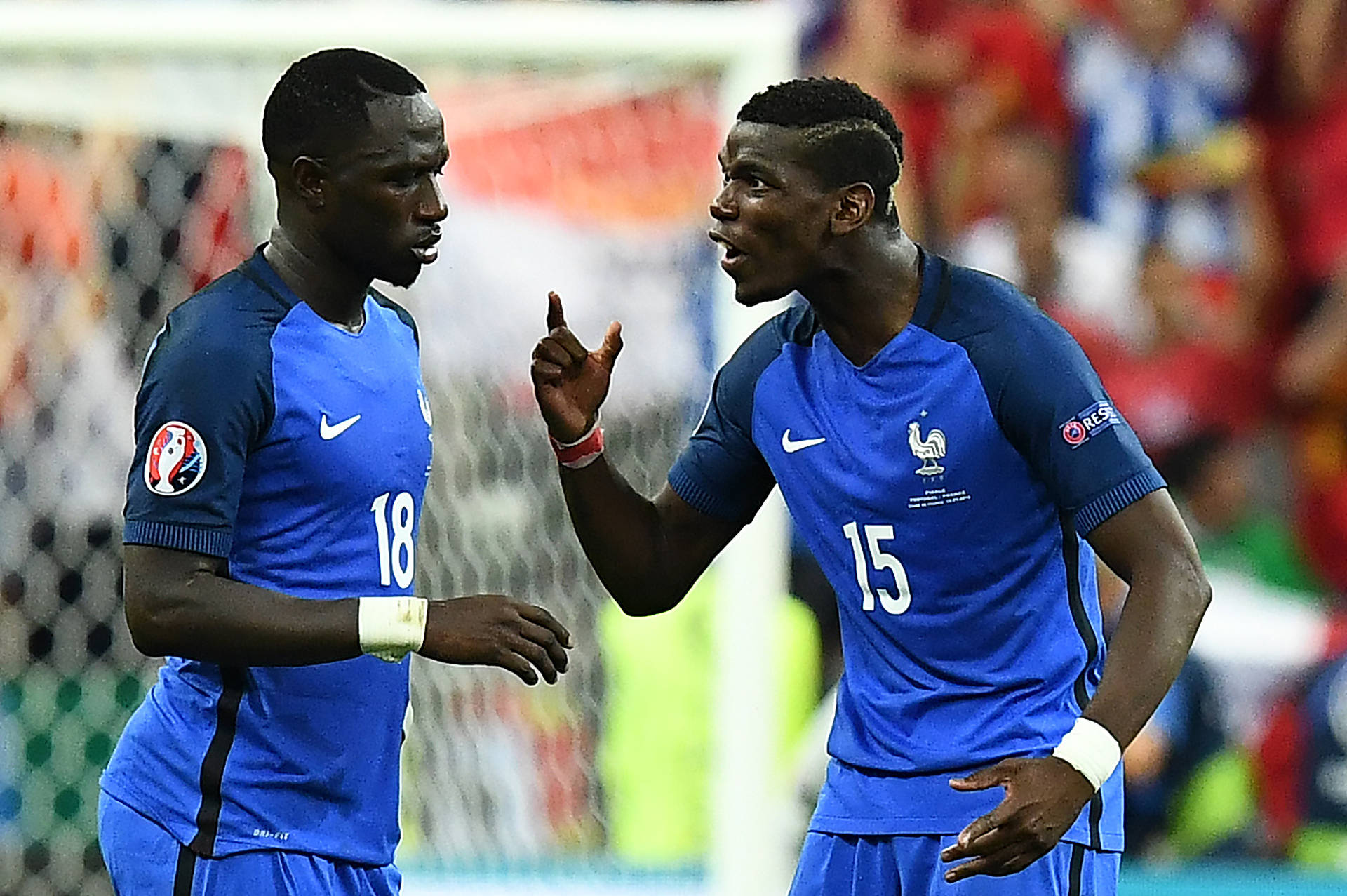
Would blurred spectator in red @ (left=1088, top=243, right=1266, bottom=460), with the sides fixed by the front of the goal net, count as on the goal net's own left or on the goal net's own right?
on the goal net's own left

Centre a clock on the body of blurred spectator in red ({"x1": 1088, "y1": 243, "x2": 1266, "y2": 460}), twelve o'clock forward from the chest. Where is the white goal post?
The white goal post is roughly at 1 o'clock from the blurred spectator in red.

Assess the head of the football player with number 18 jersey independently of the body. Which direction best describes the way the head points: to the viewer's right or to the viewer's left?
to the viewer's right

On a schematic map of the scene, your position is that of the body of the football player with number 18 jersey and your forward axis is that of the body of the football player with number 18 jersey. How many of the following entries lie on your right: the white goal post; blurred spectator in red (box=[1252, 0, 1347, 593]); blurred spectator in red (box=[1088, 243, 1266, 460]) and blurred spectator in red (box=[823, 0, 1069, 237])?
0

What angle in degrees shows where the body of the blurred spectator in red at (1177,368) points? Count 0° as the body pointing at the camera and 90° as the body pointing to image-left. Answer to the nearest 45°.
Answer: approximately 0°

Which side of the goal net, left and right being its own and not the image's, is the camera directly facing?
front

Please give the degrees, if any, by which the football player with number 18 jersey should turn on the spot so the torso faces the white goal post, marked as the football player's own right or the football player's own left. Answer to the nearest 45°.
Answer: approximately 135° to the football player's own left

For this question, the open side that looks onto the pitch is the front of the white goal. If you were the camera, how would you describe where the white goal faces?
facing the viewer

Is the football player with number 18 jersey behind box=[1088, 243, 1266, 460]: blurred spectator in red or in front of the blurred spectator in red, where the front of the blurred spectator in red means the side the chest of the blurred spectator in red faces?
in front
